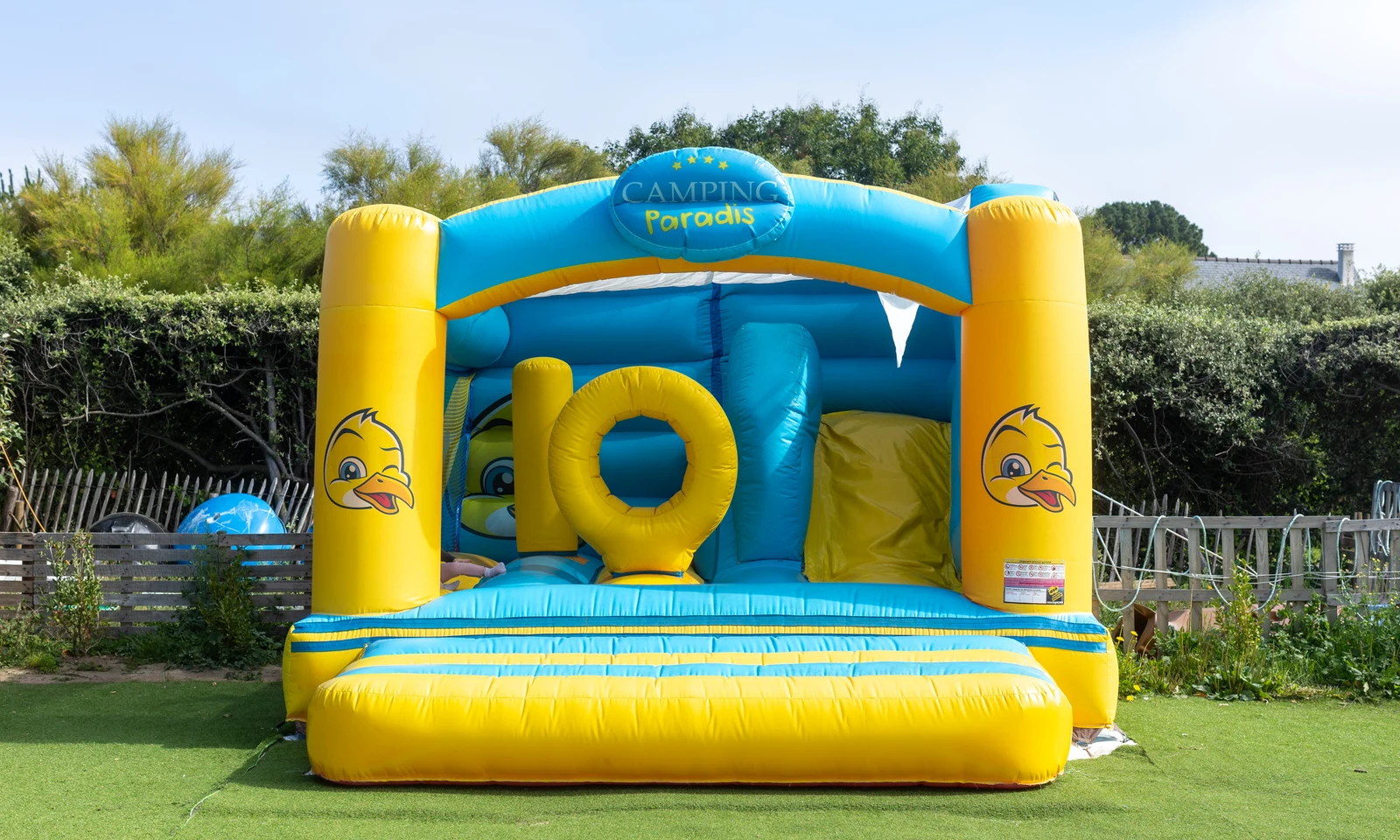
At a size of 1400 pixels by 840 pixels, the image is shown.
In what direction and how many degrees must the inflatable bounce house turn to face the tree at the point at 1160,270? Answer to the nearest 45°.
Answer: approximately 135° to its left

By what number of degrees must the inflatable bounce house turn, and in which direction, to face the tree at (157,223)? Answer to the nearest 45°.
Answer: approximately 135° to its right

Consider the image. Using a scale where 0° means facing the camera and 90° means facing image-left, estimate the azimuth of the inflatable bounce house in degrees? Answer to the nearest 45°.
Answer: approximately 0°

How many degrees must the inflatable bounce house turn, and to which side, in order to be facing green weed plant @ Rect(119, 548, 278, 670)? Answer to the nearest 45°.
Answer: approximately 135° to its right

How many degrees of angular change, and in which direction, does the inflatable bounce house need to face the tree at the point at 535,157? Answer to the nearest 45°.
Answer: approximately 180°

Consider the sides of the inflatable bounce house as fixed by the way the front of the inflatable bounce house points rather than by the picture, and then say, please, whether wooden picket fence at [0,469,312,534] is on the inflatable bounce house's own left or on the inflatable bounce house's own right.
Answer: on the inflatable bounce house's own right

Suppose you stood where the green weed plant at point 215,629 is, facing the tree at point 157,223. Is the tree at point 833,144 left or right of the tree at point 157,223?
right

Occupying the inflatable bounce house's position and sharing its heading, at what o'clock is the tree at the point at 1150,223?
The tree is roughly at 7 o'clock from the inflatable bounce house.

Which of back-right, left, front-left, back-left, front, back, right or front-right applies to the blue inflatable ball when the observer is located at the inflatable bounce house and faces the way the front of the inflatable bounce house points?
back-right

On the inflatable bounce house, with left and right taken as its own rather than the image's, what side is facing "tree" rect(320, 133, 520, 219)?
back
